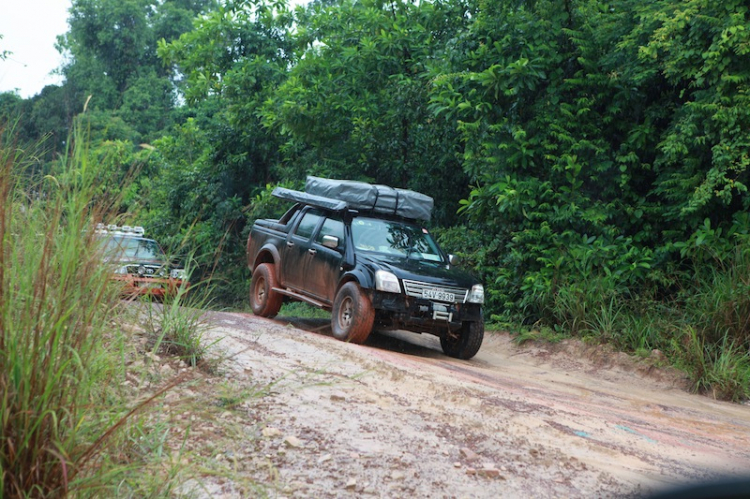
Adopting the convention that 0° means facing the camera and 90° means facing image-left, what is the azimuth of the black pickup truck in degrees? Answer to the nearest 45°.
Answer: approximately 315°
